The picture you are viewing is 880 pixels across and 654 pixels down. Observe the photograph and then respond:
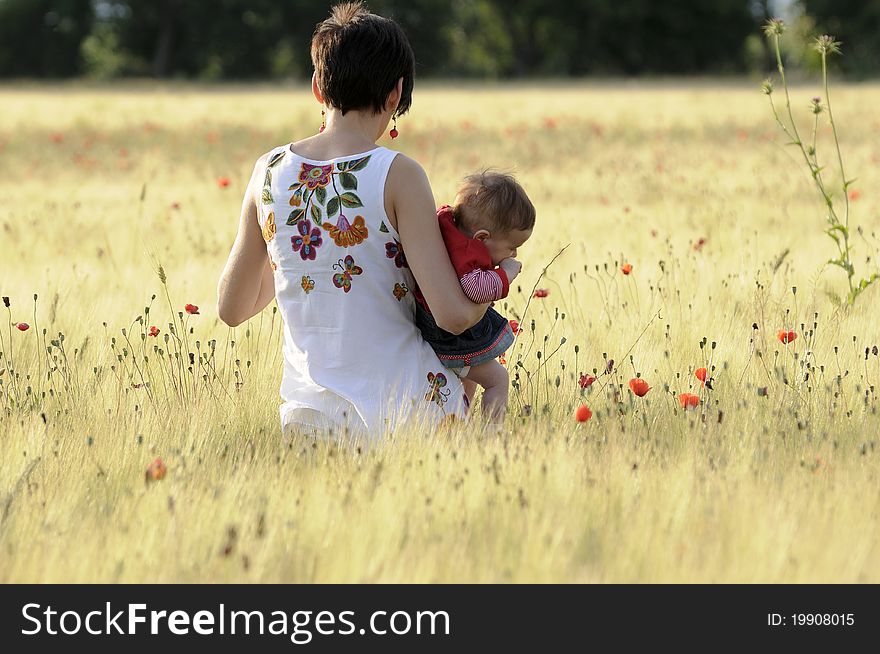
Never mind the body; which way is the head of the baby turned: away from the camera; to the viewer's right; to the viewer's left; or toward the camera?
to the viewer's right

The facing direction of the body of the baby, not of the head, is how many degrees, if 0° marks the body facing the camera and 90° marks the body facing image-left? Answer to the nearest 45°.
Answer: approximately 270°

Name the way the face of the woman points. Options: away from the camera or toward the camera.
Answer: away from the camera
